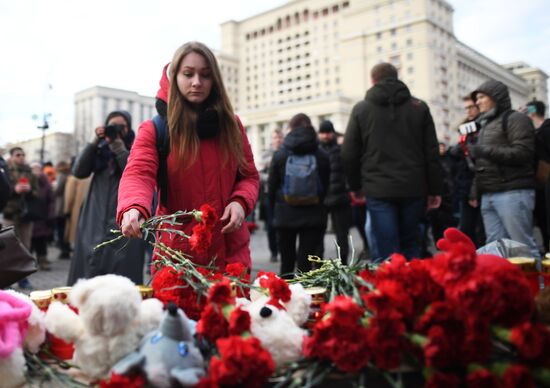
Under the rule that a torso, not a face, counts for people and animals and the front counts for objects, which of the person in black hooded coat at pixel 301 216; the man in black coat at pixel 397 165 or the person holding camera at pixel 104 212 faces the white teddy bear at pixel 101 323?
the person holding camera

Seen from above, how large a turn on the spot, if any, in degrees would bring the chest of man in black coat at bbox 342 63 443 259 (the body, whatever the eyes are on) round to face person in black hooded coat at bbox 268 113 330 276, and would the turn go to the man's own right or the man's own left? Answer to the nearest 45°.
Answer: approximately 45° to the man's own left

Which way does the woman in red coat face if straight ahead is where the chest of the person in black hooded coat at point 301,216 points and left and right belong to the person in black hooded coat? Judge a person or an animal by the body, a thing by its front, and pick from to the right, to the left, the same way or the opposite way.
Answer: the opposite way

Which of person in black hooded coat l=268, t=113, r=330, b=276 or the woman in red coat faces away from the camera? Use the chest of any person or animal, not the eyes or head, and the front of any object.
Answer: the person in black hooded coat

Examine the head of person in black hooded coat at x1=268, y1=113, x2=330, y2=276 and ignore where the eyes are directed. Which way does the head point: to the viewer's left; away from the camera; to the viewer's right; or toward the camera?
away from the camera

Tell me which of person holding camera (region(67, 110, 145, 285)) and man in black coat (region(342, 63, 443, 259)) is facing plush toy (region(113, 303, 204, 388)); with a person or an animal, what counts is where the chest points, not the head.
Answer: the person holding camera

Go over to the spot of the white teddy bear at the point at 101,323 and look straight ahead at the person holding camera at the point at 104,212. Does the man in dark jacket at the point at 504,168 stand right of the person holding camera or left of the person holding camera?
right

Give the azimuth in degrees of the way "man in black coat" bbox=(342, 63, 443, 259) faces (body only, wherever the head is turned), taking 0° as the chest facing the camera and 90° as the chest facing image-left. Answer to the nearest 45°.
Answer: approximately 180°

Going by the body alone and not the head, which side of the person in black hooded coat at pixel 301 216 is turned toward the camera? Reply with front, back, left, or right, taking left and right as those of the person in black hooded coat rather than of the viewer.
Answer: back
